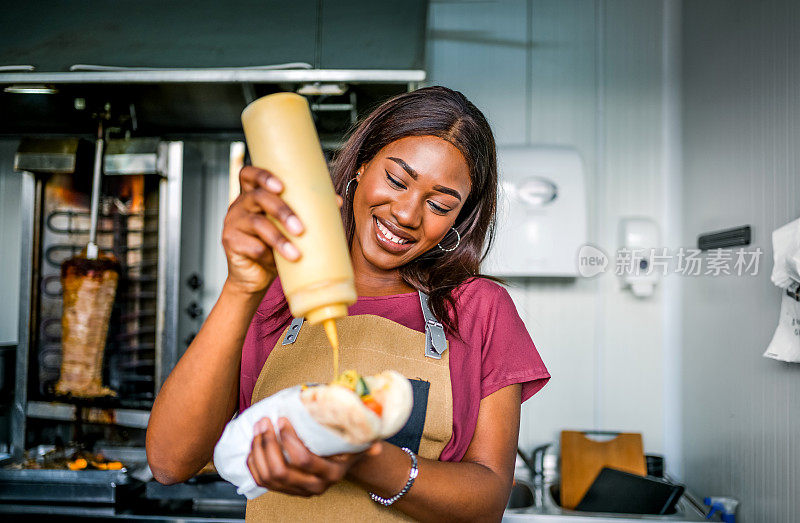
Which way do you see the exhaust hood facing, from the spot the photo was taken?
facing the viewer

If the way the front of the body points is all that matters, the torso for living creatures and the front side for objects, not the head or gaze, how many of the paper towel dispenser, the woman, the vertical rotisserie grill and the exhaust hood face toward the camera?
4

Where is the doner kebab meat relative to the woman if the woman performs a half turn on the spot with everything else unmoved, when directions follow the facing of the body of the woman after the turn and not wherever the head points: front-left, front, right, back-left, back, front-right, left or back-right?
front-left

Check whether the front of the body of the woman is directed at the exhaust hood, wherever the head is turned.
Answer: no

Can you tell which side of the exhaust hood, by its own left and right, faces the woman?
front

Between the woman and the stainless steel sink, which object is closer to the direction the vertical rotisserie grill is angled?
the woman

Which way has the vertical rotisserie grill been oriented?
toward the camera

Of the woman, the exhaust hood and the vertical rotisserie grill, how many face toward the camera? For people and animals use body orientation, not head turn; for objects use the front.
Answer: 3

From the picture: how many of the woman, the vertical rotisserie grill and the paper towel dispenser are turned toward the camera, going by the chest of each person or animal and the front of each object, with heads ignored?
3

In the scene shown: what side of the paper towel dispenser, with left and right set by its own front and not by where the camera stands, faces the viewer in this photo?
front

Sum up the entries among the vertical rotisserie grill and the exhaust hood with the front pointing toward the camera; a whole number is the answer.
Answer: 2

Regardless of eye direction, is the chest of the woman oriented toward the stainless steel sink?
no

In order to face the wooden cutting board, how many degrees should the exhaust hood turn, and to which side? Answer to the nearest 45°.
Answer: approximately 90° to its left

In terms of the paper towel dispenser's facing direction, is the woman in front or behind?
in front

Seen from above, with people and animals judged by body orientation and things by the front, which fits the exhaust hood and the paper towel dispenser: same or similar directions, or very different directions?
same or similar directions

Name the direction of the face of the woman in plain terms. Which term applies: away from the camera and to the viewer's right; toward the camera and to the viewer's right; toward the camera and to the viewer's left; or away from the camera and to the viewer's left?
toward the camera and to the viewer's left
